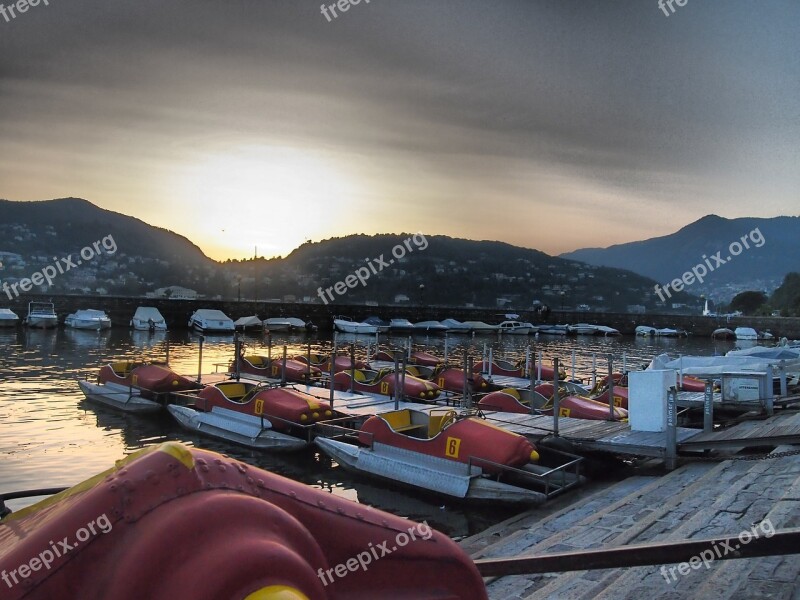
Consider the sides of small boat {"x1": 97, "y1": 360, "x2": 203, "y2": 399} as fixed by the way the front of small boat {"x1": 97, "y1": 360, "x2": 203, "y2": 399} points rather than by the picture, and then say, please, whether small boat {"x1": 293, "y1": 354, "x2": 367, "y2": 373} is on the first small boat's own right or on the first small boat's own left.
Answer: on the first small boat's own left

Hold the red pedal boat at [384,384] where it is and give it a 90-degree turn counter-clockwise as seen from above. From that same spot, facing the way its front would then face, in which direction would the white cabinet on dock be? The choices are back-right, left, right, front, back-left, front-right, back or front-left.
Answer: right

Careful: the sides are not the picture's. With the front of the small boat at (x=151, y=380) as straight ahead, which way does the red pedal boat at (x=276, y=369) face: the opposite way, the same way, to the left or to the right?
the same way

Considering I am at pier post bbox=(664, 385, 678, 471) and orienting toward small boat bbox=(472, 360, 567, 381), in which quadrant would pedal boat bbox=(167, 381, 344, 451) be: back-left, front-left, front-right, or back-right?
front-left

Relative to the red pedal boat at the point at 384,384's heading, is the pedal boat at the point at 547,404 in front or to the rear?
in front

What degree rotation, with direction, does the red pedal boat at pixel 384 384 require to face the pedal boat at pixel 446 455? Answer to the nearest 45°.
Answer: approximately 45° to its right

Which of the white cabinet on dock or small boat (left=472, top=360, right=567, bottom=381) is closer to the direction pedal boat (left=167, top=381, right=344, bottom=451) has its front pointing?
the white cabinet on dock

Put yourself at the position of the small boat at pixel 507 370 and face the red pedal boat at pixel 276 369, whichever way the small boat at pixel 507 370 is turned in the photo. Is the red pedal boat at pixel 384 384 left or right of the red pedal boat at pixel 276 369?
left

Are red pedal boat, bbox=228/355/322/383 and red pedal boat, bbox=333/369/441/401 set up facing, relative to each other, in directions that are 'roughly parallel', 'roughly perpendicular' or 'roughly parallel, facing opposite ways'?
roughly parallel

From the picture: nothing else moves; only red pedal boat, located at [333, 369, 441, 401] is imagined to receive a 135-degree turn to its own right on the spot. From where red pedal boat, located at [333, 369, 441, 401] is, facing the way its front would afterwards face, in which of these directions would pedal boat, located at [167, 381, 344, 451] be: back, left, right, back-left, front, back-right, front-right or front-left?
front-left

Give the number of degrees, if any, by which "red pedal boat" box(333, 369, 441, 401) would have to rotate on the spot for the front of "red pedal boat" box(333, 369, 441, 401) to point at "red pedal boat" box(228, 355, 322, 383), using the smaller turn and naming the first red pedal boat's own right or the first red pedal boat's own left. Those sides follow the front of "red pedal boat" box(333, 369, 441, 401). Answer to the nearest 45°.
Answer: approximately 180°

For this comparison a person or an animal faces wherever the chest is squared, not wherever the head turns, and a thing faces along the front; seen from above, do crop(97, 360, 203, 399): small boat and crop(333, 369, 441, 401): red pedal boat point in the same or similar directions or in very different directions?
same or similar directions

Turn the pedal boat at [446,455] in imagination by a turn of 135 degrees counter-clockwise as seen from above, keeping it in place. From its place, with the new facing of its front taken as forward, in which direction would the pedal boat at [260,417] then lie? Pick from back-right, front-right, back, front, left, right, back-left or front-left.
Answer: front-left

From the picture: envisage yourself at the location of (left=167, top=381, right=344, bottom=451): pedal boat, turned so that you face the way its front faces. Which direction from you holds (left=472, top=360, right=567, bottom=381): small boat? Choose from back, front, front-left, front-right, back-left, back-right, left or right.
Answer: left

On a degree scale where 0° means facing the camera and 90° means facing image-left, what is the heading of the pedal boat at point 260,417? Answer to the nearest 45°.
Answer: approximately 315°

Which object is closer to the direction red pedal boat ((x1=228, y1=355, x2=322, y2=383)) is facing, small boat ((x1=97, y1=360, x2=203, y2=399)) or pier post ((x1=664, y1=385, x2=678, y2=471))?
the pier post

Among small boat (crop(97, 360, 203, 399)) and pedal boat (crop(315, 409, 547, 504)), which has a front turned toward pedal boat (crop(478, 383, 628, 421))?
the small boat

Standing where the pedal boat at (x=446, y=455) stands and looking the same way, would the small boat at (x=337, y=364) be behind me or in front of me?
behind

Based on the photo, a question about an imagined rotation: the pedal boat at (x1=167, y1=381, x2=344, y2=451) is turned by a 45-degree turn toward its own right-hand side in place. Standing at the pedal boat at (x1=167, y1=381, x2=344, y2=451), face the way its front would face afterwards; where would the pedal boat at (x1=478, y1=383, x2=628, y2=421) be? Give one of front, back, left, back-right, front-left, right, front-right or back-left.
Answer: left

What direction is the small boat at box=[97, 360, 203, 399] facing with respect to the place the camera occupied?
facing the viewer and to the right of the viewer
